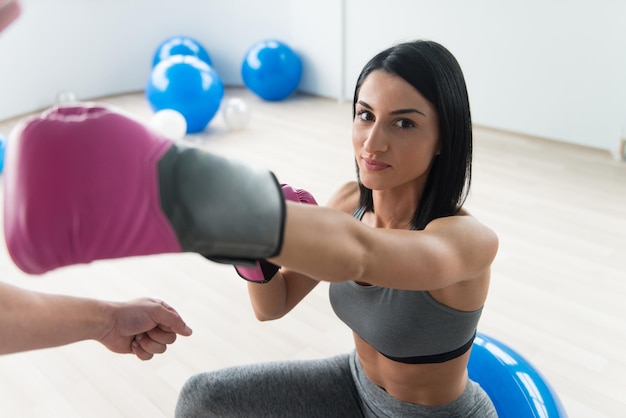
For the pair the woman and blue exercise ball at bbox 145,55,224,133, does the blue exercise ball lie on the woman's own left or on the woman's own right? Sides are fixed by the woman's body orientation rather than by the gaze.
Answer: on the woman's own right

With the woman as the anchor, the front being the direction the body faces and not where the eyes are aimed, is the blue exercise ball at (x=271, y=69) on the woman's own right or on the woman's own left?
on the woman's own right

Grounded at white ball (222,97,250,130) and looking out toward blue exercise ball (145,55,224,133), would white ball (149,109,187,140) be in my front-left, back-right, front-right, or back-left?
front-left

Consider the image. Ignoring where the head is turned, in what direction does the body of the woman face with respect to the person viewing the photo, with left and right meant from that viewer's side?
facing the viewer and to the left of the viewer

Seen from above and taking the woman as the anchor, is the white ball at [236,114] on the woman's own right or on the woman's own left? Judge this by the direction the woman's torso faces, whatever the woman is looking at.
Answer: on the woman's own right

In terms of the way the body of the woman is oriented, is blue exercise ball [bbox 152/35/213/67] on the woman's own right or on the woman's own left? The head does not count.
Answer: on the woman's own right

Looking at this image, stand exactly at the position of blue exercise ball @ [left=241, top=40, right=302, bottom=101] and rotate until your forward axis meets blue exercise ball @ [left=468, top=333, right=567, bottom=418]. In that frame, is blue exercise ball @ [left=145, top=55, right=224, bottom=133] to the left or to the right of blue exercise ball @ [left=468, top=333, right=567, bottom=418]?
right

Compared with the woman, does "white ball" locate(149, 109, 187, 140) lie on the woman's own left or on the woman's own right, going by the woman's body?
on the woman's own right
